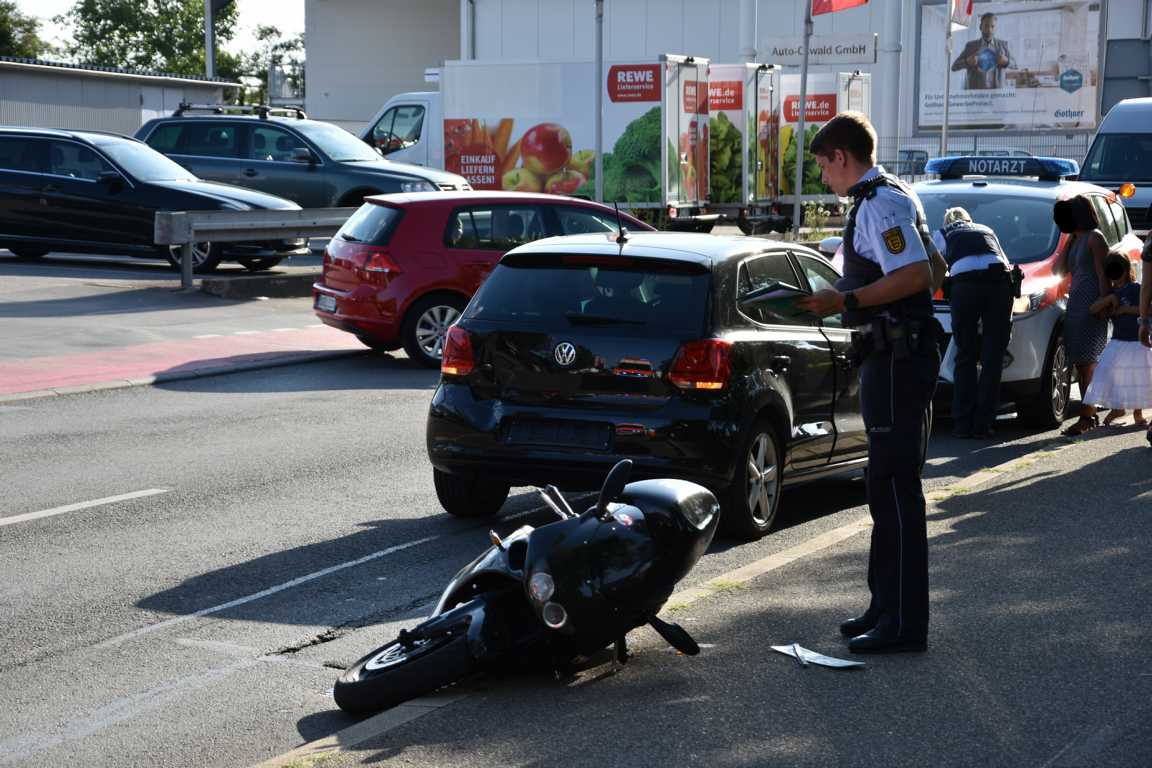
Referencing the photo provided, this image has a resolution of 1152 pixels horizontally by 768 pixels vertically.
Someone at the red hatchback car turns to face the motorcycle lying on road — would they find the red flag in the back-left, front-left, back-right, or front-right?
back-left

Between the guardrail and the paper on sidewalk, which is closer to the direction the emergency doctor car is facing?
the paper on sidewalk

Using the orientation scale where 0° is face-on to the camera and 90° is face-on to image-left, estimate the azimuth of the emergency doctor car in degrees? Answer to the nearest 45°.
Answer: approximately 45°

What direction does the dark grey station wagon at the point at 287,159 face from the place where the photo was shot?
facing the viewer and to the right of the viewer

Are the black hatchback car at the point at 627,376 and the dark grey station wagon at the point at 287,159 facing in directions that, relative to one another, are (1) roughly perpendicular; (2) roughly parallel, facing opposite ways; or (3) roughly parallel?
roughly perpendicular

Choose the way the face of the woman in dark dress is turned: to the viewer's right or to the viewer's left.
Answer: to the viewer's left

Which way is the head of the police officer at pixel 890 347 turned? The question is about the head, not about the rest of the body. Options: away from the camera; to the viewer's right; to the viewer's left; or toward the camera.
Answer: to the viewer's left

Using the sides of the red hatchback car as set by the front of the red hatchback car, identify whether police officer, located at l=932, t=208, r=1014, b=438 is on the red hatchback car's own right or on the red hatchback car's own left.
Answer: on the red hatchback car's own right

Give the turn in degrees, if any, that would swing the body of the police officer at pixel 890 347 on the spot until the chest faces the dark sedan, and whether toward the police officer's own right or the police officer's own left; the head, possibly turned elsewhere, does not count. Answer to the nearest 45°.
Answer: approximately 45° to the police officer's own right

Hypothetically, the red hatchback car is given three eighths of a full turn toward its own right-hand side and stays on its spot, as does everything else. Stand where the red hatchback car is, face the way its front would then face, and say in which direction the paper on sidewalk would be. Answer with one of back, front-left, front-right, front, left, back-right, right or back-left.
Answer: front

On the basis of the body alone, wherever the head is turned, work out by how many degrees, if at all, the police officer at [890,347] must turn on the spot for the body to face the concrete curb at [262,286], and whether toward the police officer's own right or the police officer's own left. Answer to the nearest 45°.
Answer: approximately 45° to the police officer's own right

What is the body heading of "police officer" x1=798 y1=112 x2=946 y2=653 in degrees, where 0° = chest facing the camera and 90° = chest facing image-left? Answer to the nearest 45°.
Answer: approximately 90°
